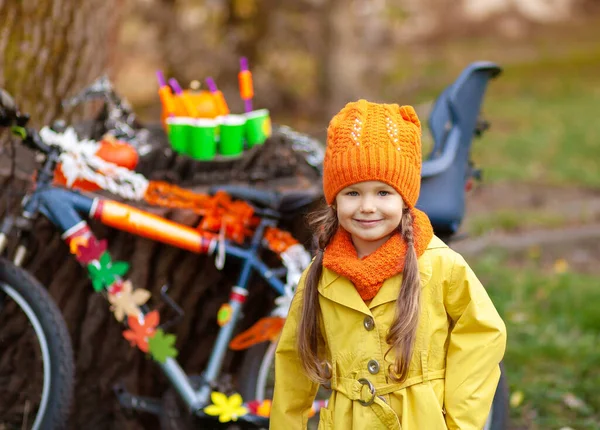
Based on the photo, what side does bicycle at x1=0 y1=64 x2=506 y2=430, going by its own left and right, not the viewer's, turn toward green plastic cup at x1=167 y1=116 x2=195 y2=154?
right

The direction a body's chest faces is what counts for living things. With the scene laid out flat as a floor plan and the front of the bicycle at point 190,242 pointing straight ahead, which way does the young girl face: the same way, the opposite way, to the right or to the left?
to the left

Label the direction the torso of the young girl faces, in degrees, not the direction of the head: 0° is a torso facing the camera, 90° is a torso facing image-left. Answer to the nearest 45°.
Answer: approximately 0°

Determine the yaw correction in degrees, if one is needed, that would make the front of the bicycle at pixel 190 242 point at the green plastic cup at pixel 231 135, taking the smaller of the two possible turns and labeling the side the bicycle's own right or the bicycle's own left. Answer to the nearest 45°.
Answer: approximately 90° to the bicycle's own right

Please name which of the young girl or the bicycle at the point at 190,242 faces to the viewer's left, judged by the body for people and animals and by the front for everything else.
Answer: the bicycle

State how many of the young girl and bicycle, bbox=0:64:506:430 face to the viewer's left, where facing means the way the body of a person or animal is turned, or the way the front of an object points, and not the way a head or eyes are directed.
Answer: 1

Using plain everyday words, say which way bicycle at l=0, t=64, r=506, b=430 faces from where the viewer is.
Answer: facing to the left of the viewer

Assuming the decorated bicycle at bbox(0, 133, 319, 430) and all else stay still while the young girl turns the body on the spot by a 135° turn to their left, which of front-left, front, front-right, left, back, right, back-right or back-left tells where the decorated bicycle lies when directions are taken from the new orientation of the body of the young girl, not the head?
left

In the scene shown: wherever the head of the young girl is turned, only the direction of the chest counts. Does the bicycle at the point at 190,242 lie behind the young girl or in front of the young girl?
behind

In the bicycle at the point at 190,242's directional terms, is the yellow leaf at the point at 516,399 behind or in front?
behind

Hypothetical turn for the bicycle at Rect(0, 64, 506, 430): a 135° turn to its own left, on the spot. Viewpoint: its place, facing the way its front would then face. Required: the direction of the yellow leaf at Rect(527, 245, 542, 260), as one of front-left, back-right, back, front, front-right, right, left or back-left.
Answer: left

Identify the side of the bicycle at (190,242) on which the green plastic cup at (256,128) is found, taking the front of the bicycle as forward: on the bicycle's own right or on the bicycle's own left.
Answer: on the bicycle's own right

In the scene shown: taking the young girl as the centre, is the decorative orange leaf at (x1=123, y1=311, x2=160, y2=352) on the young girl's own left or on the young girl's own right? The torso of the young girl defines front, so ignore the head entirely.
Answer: on the young girl's own right

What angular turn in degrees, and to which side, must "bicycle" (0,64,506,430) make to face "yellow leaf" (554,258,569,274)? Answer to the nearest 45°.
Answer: approximately 135° to its right
